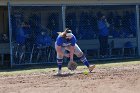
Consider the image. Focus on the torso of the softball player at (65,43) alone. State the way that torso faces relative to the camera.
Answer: toward the camera

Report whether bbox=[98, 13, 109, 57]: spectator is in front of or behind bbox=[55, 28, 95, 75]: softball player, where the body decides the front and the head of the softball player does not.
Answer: behind
